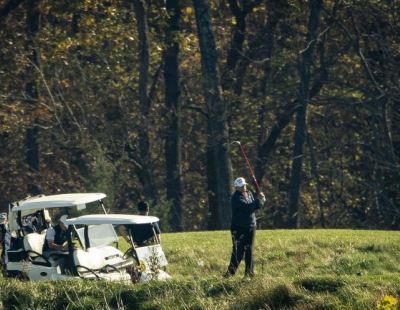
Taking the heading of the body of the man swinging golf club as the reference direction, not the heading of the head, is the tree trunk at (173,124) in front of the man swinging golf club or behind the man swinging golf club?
behind

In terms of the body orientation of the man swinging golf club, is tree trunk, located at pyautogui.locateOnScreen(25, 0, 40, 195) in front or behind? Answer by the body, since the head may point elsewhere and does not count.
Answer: behind
